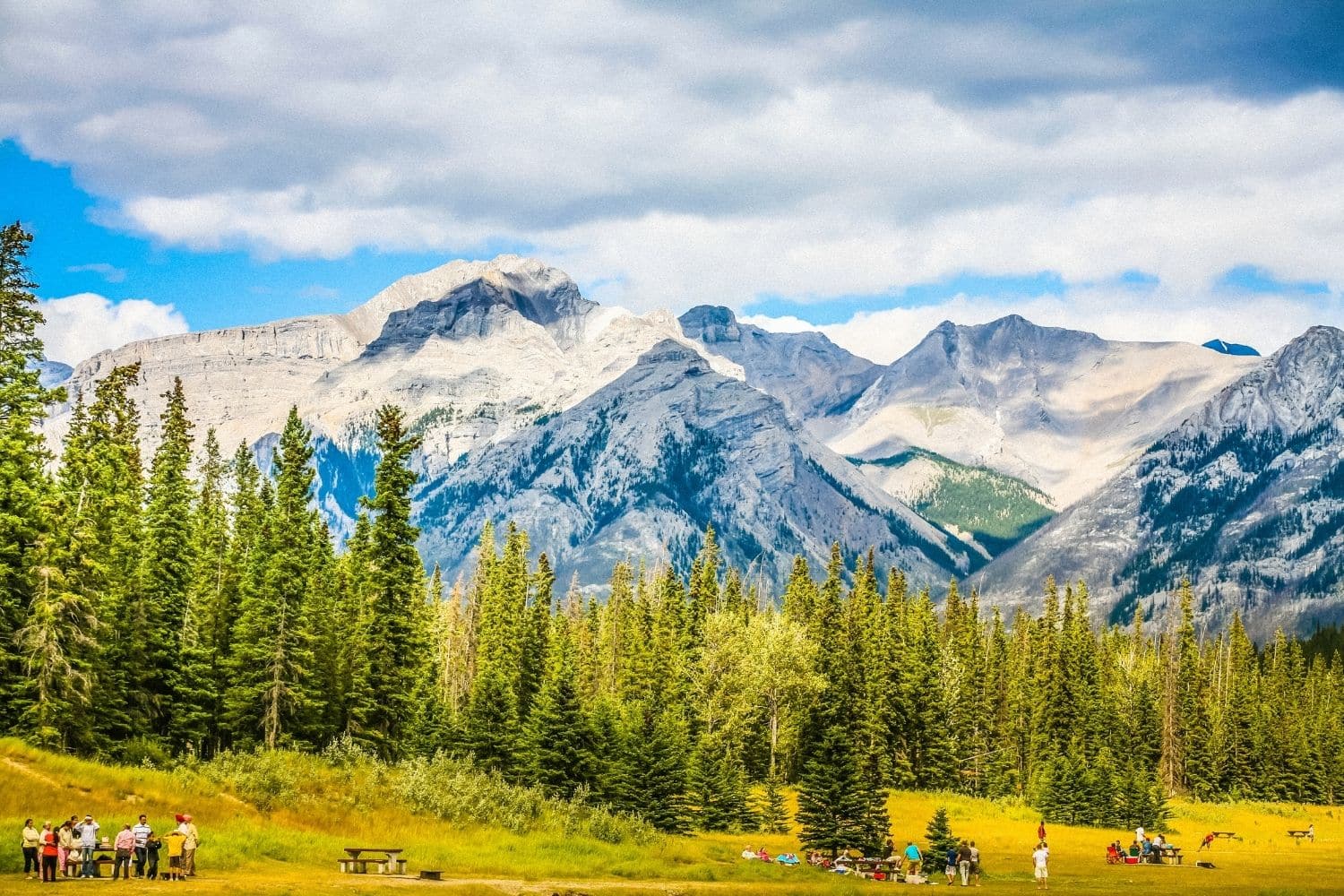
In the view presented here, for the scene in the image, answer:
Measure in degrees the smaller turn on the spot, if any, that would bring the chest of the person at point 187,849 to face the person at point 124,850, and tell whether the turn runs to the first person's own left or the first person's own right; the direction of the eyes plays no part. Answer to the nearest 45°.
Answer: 0° — they already face them

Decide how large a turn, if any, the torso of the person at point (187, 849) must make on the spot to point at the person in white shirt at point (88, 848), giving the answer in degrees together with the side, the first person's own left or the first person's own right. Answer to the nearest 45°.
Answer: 0° — they already face them

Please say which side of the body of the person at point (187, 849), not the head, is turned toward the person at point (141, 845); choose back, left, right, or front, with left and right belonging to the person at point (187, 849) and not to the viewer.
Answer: front

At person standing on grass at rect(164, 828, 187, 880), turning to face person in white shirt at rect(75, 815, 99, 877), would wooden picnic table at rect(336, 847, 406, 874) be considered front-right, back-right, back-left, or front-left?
back-right

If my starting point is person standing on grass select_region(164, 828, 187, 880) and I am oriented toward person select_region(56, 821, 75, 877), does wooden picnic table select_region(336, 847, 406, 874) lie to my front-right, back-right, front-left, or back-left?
back-right

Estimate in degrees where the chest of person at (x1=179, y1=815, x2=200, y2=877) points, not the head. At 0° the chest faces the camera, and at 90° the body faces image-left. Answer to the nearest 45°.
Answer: approximately 90°

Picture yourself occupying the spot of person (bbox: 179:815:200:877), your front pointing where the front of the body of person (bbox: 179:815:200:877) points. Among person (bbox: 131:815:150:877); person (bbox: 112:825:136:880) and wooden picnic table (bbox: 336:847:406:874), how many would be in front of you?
2

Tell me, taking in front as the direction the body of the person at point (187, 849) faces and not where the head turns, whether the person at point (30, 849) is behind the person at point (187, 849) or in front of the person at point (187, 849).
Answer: in front
